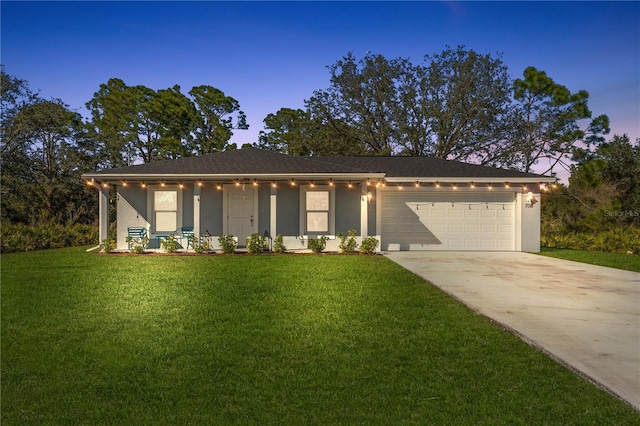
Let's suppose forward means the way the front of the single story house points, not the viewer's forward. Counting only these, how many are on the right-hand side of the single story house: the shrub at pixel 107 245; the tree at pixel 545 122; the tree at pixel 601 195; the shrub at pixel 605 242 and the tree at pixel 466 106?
1

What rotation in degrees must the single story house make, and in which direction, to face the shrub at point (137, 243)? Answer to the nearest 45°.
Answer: approximately 90° to its right

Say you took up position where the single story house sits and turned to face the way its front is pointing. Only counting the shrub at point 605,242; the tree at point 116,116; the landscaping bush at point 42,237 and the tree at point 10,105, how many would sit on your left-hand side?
1

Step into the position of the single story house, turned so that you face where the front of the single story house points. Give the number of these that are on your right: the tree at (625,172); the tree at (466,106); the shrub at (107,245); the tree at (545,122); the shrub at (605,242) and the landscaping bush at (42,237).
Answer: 2

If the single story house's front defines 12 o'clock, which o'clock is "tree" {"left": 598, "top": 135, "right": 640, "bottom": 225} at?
The tree is roughly at 8 o'clock from the single story house.

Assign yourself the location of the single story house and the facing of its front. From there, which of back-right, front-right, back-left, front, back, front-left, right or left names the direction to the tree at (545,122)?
back-left

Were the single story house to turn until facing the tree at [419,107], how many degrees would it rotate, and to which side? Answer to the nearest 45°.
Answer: approximately 135° to its left

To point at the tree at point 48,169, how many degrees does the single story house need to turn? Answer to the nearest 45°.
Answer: approximately 135° to its right

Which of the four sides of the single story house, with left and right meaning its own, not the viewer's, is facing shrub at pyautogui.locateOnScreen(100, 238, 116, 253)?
right

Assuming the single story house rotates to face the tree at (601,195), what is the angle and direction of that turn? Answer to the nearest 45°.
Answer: approximately 135° to its left

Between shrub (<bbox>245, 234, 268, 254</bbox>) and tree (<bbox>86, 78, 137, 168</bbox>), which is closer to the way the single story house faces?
the shrub

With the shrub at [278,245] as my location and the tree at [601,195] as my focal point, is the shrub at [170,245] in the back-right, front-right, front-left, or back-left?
back-left

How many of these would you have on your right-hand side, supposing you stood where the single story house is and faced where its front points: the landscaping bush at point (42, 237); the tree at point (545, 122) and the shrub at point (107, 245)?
2

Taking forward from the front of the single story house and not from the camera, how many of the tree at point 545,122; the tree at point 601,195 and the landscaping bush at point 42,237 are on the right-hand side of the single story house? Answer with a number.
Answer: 1

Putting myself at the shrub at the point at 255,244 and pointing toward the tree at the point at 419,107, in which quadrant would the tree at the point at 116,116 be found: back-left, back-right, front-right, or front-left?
front-left

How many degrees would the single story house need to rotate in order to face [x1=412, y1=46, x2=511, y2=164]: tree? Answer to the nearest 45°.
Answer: approximately 135° to its left

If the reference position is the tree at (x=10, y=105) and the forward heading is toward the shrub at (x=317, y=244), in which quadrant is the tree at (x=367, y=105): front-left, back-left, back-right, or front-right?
front-left

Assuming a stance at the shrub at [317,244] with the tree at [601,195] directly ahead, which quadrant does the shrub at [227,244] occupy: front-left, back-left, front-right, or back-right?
back-left

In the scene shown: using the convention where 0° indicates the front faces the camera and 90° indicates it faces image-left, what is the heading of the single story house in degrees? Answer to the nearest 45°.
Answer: approximately 0°
